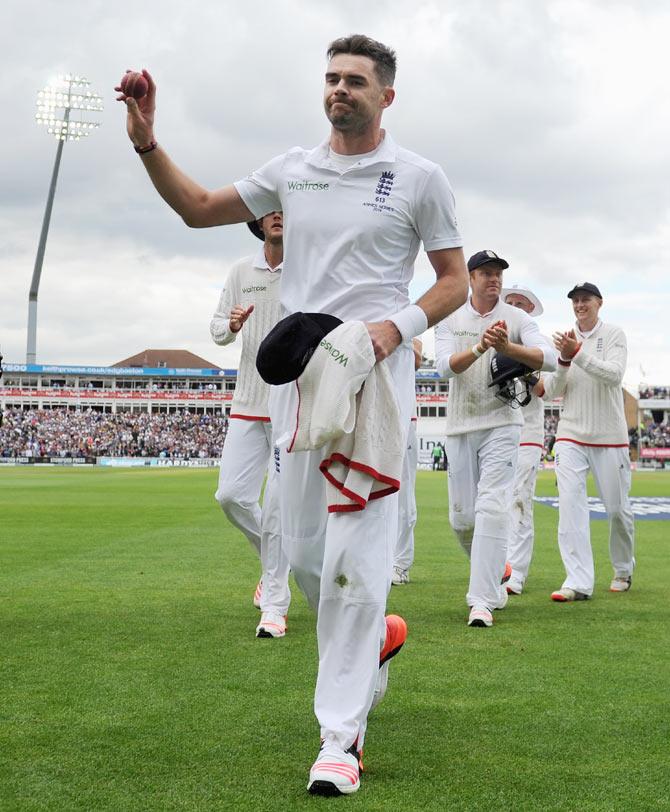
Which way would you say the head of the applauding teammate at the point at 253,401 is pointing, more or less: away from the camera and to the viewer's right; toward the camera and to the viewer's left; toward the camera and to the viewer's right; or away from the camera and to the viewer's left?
toward the camera and to the viewer's right

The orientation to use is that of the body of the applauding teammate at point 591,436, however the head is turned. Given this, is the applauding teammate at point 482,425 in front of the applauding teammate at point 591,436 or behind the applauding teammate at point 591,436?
in front

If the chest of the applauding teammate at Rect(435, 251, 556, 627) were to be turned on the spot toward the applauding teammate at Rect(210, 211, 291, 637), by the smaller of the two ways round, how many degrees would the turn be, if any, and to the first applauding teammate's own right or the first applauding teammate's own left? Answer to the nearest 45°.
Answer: approximately 45° to the first applauding teammate's own right

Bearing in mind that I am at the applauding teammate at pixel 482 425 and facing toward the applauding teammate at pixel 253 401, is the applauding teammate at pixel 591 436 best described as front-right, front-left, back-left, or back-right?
back-right

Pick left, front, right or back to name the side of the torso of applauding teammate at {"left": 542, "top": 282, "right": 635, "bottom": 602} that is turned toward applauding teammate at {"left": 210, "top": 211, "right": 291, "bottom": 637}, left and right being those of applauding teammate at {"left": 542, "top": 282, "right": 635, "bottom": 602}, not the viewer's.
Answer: front

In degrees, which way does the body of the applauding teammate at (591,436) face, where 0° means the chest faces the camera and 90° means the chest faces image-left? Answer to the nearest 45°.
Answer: approximately 45°

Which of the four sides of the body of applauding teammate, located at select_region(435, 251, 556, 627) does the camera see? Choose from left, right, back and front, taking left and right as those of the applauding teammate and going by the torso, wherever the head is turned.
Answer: front

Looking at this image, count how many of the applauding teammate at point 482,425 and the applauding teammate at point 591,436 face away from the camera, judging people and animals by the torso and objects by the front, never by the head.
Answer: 0

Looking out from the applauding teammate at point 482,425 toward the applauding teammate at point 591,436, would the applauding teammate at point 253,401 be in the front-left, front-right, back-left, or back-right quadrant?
back-left

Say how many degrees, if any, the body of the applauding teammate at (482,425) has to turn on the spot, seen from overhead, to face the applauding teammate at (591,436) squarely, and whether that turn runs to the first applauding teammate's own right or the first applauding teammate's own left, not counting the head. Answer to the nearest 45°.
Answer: approximately 135° to the first applauding teammate's own left
